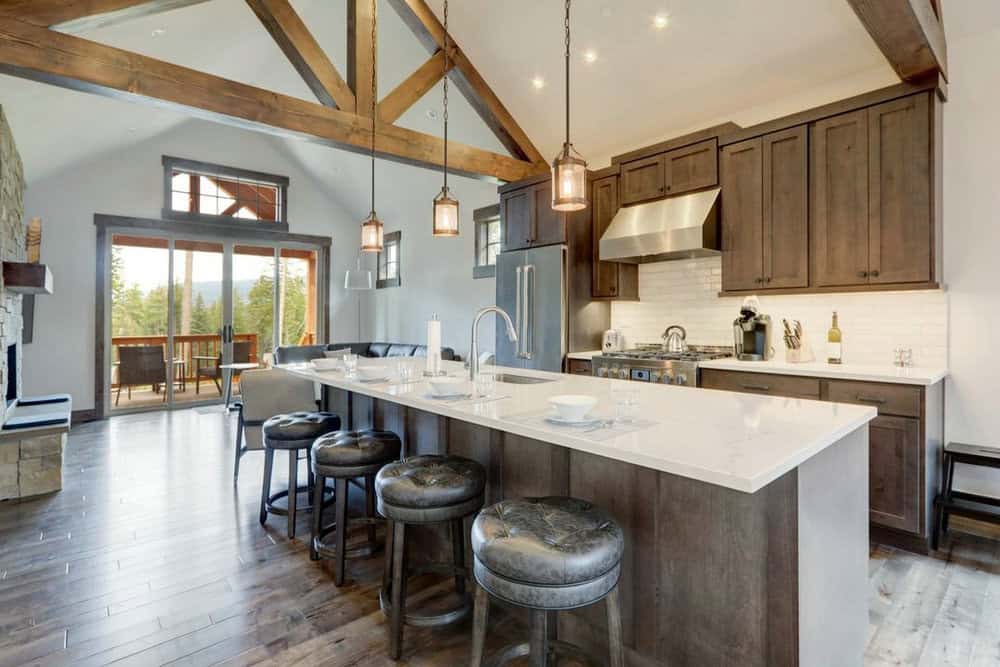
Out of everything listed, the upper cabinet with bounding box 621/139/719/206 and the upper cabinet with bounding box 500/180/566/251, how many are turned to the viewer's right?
0

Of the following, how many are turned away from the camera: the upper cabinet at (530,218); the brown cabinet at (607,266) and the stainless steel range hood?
0

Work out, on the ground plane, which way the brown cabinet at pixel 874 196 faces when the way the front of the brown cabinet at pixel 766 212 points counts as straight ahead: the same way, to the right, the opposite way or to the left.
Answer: the same way

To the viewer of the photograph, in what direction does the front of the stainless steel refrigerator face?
facing the viewer and to the left of the viewer

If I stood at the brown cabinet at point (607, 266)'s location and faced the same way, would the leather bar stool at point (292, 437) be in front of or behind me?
in front

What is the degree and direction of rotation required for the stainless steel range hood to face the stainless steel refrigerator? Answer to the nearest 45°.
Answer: approximately 45° to its right

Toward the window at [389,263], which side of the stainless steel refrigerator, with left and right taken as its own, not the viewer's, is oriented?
right

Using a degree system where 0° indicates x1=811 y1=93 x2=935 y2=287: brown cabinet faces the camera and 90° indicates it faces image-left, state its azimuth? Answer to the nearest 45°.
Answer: approximately 45°

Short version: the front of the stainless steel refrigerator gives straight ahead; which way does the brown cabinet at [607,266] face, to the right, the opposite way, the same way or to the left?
the same way

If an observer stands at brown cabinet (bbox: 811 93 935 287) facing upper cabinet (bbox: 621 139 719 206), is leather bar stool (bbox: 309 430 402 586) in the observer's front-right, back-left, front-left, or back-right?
front-left

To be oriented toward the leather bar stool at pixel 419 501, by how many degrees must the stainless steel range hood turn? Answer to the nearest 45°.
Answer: approximately 45° to its left

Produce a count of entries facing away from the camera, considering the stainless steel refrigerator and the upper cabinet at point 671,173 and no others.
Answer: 0

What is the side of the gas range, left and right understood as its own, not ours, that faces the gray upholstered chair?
front

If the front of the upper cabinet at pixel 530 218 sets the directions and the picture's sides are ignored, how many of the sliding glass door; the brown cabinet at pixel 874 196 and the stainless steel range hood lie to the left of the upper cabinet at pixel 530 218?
2

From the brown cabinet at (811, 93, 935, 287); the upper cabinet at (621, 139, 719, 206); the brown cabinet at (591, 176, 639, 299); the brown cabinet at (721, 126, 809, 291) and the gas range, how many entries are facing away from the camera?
0

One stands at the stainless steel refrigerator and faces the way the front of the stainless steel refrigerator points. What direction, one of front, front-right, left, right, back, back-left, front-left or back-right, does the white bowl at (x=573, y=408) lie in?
front-left

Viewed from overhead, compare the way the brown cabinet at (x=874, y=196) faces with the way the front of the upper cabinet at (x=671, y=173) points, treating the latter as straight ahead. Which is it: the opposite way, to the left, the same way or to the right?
the same way

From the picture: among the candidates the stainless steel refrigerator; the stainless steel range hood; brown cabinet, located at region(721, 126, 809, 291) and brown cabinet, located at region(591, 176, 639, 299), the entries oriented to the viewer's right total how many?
0

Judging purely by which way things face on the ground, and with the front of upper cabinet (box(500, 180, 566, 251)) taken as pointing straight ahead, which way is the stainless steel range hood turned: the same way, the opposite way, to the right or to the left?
the same way

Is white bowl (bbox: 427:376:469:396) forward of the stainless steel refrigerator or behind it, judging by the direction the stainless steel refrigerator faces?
forward

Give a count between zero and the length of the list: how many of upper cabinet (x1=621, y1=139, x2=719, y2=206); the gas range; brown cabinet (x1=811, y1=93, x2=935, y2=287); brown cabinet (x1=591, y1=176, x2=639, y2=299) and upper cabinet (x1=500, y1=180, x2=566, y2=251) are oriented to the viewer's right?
0

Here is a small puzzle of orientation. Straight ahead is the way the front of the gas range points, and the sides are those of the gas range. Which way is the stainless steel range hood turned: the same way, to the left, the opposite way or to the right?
the same way
